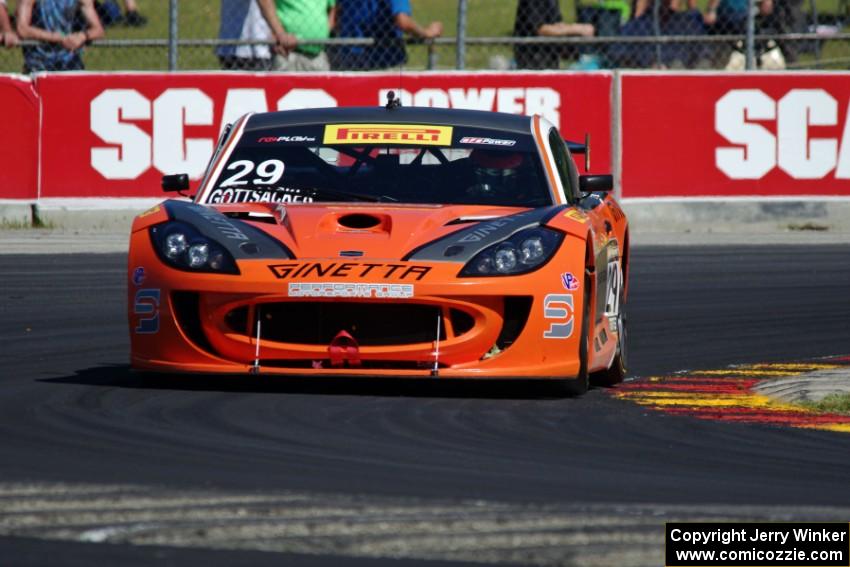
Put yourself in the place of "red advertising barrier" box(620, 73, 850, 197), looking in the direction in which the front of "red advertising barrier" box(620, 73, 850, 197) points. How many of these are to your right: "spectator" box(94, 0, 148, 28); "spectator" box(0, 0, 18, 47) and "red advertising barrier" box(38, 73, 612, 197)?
3

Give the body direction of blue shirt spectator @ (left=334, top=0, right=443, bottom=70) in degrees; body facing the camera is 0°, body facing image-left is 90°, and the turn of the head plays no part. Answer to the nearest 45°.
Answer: approximately 315°

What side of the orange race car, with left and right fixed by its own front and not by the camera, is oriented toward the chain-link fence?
back

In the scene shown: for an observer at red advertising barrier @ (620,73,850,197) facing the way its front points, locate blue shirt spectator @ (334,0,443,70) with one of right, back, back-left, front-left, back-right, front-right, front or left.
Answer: right

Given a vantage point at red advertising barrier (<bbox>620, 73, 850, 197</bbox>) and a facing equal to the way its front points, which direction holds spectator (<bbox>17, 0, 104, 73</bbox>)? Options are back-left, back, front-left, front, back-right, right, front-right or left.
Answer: right

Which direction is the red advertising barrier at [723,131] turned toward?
toward the camera

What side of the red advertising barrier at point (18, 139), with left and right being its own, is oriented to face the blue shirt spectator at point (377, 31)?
left

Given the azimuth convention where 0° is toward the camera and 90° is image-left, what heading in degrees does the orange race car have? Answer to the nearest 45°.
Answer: approximately 0°

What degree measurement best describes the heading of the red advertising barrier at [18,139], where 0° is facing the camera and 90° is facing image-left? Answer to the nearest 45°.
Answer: approximately 0°

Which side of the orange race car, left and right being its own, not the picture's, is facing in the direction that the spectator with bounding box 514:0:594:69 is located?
back

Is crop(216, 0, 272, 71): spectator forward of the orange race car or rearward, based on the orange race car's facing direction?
rearward
